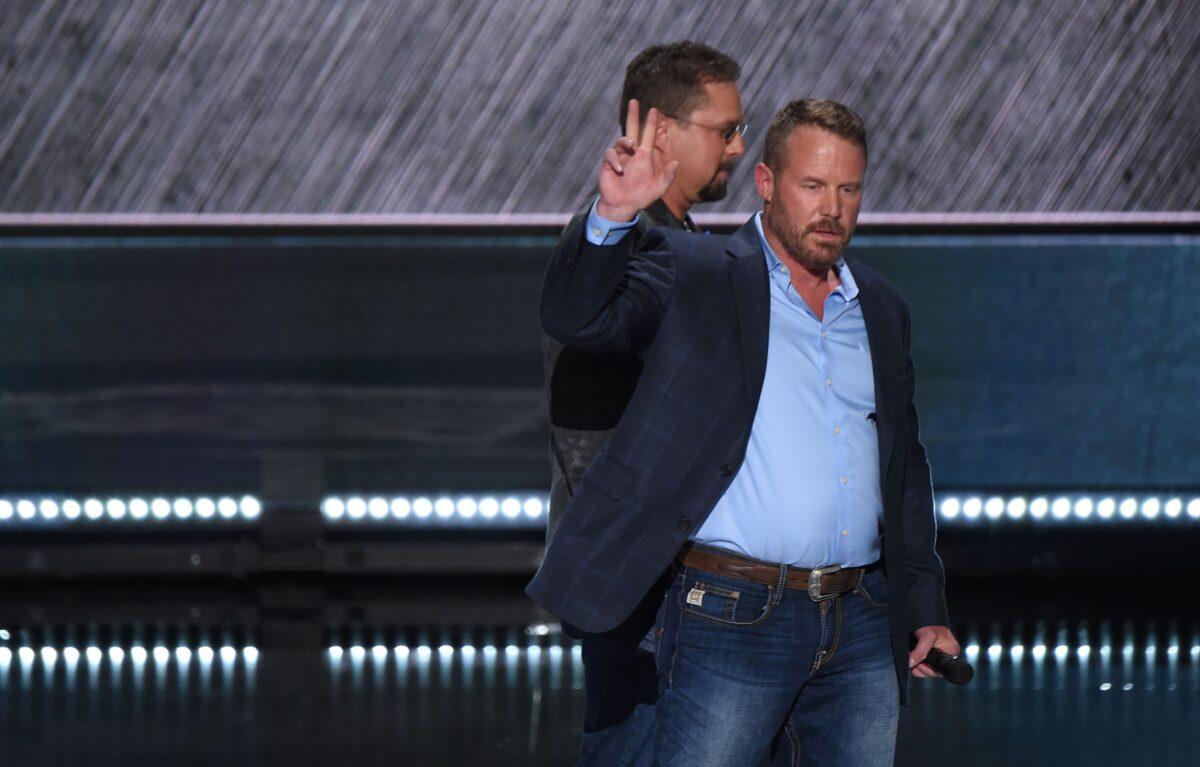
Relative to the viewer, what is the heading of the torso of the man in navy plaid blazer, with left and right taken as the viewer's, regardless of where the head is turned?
facing the viewer and to the right of the viewer

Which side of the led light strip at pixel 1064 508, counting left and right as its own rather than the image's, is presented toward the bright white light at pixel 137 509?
right

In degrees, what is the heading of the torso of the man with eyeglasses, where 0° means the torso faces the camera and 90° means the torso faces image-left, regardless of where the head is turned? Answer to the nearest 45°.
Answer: approximately 270°

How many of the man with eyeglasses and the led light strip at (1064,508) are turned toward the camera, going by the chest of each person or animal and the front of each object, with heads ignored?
1

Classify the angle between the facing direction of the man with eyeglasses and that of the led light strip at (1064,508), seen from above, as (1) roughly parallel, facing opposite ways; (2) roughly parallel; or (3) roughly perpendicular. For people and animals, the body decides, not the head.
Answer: roughly perpendicular

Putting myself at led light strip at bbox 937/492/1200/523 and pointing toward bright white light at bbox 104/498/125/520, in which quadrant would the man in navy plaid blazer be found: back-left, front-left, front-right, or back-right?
front-left

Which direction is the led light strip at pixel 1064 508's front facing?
toward the camera
